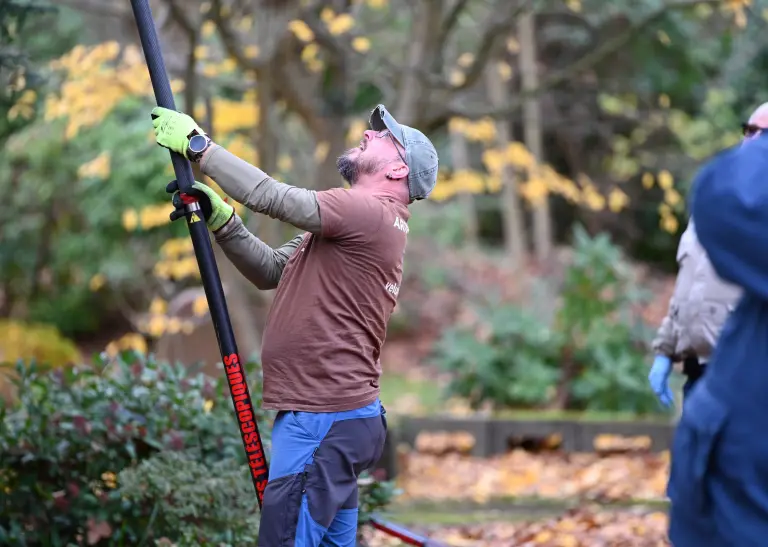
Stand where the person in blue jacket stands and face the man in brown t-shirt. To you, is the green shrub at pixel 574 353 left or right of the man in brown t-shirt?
right

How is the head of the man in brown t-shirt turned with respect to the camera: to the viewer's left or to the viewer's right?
to the viewer's left

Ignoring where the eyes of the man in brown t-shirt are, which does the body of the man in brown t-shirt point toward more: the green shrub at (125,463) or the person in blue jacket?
the green shrub

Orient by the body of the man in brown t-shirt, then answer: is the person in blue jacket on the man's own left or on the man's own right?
on the man's own left

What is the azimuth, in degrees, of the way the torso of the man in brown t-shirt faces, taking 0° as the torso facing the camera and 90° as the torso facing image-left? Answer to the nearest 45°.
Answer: approximately 90°
